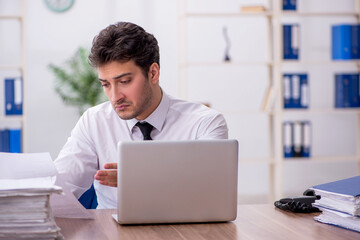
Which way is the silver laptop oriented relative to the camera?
away from the camera

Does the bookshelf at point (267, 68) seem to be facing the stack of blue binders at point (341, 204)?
yes

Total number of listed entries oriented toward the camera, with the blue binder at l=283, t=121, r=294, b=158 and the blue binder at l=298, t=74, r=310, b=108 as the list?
2

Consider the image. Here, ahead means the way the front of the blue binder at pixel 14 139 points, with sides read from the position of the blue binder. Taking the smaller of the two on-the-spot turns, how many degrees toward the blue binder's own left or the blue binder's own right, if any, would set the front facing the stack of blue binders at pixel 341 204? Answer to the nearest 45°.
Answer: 0° — it already faces it

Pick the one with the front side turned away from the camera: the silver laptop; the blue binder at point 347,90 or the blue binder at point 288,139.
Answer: the silver laptop

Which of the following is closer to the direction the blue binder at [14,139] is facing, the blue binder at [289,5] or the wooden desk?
the wooden desk
